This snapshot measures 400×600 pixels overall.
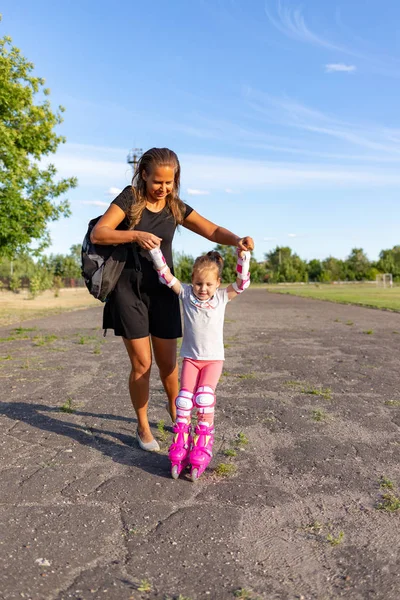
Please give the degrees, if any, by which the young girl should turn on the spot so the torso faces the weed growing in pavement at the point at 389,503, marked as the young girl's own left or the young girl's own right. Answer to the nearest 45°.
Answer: approximately 45° to the young girl's own left

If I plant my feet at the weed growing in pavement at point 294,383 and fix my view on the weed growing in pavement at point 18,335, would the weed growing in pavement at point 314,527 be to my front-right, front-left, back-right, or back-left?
back-left

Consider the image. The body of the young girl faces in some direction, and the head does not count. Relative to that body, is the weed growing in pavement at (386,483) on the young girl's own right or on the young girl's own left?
on the young girl's own left

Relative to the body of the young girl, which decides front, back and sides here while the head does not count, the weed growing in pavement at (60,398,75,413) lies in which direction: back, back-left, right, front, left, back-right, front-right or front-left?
back-right

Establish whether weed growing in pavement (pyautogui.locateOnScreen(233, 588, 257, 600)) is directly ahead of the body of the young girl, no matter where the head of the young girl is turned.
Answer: yes

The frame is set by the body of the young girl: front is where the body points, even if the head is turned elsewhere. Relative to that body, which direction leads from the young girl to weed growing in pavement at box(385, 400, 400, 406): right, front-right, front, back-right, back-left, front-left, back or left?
back-left

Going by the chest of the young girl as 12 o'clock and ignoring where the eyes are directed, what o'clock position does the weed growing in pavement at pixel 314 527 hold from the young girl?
The weed growing in pavement is roughly at 11 o'clock from the young girl.

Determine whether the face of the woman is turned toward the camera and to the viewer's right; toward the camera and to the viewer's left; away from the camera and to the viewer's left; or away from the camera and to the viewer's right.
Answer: toward the camera and to the viewer's right

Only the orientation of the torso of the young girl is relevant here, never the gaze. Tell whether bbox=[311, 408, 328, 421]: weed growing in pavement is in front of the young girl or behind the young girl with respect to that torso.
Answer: behind

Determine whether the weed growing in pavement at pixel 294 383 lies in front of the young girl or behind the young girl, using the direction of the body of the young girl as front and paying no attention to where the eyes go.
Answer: behind

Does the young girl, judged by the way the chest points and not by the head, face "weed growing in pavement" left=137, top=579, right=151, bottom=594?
yes

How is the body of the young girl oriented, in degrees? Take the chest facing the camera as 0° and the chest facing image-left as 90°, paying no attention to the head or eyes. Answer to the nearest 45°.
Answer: approximately 0°
